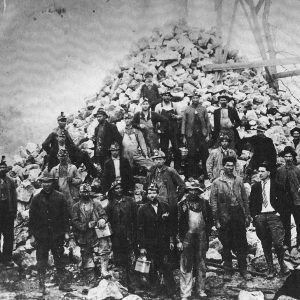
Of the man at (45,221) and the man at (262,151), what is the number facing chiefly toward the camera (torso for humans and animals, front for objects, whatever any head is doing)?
2

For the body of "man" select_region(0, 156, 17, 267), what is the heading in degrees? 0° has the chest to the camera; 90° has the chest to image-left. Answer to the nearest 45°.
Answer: approximately 0°

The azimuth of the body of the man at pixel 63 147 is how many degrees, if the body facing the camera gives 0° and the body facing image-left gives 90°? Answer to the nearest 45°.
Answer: approximately 0°

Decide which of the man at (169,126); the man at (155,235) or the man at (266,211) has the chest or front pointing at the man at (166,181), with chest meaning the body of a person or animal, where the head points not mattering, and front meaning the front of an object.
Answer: the man at (169,126)
